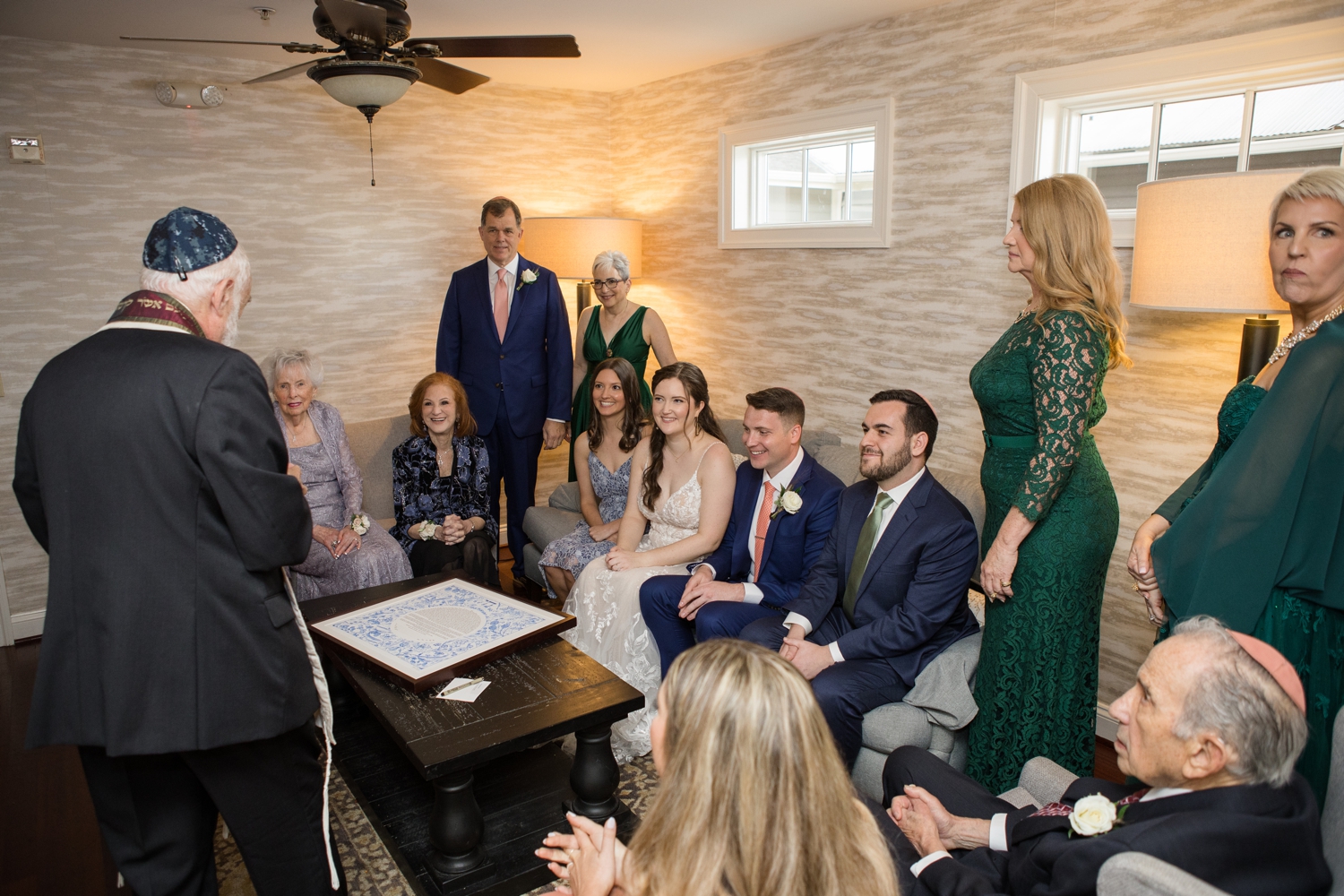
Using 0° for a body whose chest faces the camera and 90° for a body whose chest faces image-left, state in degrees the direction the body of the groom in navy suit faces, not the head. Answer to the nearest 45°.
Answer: approximately 45°

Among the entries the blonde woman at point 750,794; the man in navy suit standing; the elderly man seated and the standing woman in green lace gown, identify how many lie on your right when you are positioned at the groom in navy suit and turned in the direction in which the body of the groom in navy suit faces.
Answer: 1

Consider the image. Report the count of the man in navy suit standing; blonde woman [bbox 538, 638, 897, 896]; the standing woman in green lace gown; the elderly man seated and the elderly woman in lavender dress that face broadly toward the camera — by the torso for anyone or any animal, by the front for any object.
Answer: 2

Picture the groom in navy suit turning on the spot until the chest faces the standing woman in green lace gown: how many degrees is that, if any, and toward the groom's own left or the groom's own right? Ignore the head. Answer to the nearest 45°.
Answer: approximately 90° to the groom's own left

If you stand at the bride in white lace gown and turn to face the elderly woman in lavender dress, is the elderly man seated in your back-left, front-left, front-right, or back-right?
back-left

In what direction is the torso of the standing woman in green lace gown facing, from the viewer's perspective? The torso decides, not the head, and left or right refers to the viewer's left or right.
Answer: facing to the left of the viewer

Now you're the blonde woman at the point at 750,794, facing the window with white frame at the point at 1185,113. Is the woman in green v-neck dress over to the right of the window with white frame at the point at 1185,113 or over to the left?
left

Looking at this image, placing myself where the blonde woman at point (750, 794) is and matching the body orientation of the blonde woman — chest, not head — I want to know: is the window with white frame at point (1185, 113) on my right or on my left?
on my right

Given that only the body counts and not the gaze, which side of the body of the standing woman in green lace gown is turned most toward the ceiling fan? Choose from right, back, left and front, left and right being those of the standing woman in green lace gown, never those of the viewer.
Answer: front

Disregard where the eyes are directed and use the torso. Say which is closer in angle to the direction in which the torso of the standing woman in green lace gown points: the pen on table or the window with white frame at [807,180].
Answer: the pen on table

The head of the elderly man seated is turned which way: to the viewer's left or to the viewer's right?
to the viewer's left

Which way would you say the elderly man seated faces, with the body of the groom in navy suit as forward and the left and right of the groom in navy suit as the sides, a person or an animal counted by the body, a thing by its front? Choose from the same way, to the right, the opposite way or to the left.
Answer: to the right

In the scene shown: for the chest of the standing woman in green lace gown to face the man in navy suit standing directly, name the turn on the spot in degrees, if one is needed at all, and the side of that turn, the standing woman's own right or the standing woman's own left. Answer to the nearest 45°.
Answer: approximately 45° to the standing woman's own right

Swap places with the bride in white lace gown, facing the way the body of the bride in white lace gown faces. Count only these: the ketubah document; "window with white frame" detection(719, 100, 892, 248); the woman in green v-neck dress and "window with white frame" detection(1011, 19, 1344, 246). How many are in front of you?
1

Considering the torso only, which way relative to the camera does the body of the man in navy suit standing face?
toward the camera

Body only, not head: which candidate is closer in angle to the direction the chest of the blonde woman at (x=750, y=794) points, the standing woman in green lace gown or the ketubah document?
the ketubah document

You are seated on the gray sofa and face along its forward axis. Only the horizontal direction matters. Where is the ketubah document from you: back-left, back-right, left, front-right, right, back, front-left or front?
front-right

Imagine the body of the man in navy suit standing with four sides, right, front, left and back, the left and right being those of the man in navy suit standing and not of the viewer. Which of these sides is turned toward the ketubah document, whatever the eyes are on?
front

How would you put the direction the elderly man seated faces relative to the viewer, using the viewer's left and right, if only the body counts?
facing to the left of the viewer
